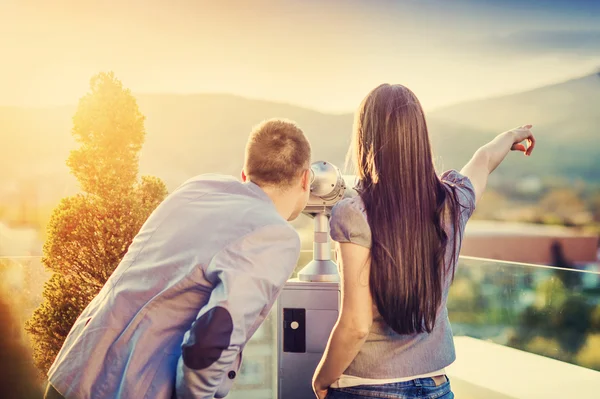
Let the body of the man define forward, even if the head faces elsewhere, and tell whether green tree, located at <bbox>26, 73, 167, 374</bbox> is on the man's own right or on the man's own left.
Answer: on the man's own left

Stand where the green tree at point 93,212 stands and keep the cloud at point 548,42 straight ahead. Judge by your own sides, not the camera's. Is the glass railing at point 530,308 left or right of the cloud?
right

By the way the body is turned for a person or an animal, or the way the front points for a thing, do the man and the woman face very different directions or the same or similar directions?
same or similar directions

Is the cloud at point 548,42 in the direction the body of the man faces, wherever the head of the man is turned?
yes

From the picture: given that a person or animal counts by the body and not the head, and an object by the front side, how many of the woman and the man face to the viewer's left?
0

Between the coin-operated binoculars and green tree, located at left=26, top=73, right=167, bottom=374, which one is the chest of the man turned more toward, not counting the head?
the coin-operated binoculars

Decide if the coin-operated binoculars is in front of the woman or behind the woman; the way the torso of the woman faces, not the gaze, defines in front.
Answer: in front

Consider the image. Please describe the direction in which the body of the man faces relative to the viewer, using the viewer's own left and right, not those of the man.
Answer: facing away from the viewer and to the right of the viewer

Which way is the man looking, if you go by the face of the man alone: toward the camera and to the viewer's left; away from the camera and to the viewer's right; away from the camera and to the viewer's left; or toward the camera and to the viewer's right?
away from the camera and to the viewer's right

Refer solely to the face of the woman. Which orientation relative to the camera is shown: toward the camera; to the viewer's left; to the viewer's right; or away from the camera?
away from the camera

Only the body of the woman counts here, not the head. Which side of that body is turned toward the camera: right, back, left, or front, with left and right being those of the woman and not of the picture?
back

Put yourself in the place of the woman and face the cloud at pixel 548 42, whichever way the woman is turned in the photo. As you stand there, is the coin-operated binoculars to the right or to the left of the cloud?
left

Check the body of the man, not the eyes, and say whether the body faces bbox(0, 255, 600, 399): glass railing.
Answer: yes
